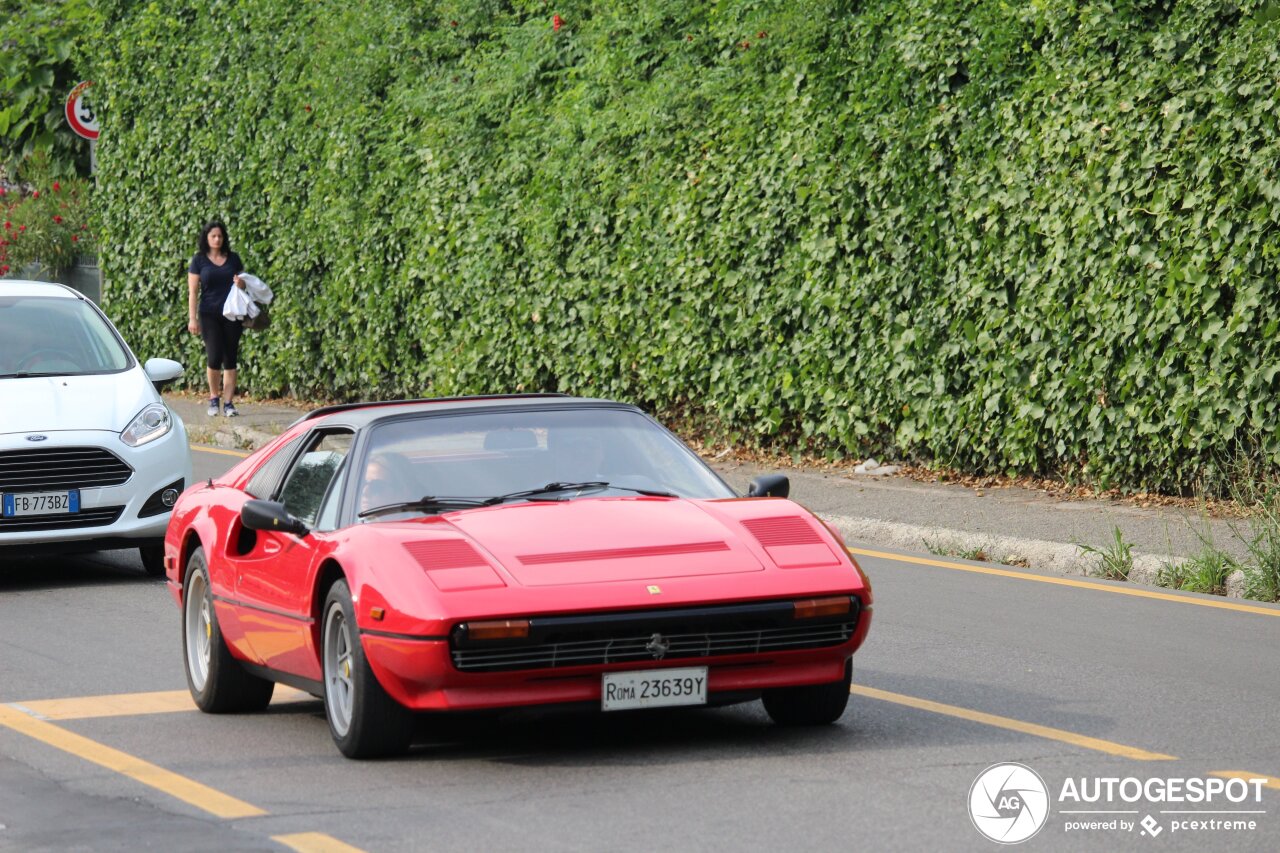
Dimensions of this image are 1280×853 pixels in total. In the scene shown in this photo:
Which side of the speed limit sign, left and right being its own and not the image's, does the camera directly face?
front

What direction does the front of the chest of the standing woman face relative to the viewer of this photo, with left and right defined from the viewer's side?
facing the viewer

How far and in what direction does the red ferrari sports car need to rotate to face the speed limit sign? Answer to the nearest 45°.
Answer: approximately 135° to its left

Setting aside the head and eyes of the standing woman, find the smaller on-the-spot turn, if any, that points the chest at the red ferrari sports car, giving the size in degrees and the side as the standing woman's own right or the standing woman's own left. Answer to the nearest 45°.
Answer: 0° — they already face it

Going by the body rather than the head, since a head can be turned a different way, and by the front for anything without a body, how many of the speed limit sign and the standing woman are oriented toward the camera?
2

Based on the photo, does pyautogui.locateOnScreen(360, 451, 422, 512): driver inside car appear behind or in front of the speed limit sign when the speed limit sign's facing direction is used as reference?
in front

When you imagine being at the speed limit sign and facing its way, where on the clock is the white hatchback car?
The white hatchback car is roughly at 12 o'clock from the speed limit sign.

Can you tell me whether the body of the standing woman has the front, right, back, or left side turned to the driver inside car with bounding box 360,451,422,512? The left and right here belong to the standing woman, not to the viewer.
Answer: front

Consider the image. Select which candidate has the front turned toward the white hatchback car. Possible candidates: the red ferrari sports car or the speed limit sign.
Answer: the speed limit sign

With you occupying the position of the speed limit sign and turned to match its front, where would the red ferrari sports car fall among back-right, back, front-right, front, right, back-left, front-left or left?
front

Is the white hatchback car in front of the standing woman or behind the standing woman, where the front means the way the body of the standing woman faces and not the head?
in front
